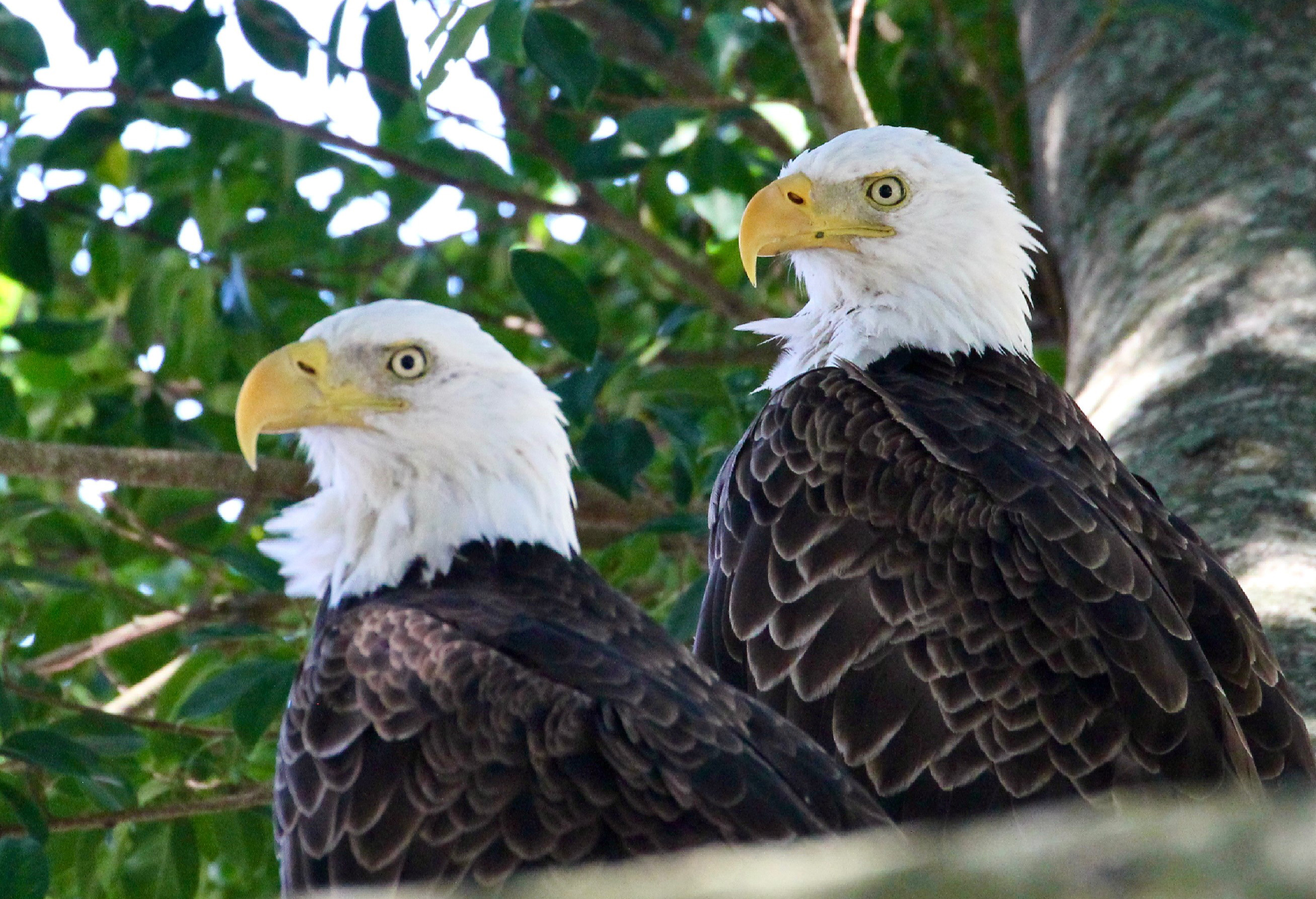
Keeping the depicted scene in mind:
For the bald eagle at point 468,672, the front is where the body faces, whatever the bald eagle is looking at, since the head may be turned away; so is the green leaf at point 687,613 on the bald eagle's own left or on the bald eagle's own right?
on the bald eagle's own right

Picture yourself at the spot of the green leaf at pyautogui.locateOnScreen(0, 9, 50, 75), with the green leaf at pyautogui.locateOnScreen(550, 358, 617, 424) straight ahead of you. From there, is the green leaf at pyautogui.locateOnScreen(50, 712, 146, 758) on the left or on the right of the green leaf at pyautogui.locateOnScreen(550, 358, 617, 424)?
right
